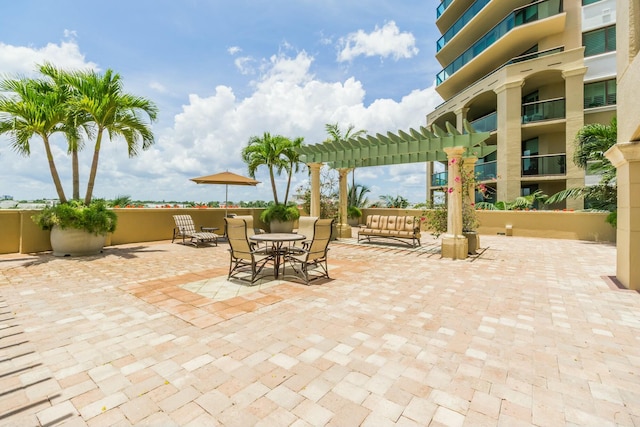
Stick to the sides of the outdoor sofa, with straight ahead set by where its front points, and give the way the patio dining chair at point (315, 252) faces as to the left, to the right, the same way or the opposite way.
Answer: to the right

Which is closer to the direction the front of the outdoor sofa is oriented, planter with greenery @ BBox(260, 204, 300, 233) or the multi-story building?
the planter with greenery

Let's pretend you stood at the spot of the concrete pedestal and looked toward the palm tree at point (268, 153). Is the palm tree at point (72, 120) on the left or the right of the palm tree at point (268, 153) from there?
left

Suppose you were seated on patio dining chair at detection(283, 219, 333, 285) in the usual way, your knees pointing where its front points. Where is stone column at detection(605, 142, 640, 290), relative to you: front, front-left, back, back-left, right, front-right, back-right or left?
back-right

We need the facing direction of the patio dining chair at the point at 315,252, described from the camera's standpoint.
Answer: facing away from the viewer and to the left of the viewer

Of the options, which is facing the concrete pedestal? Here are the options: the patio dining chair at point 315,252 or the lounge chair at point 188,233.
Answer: the lounge chair at point 188,233

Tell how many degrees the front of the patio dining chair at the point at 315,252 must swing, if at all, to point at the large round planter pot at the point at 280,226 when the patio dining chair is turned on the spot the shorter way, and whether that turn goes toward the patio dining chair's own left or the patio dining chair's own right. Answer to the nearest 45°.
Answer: approximately 45° to the patio dining chair's own right

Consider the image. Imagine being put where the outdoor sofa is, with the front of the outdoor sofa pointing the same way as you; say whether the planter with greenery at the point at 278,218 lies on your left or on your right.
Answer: on your right

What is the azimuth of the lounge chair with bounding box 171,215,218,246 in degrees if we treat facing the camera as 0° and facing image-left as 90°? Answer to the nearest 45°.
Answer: approximately 315°
